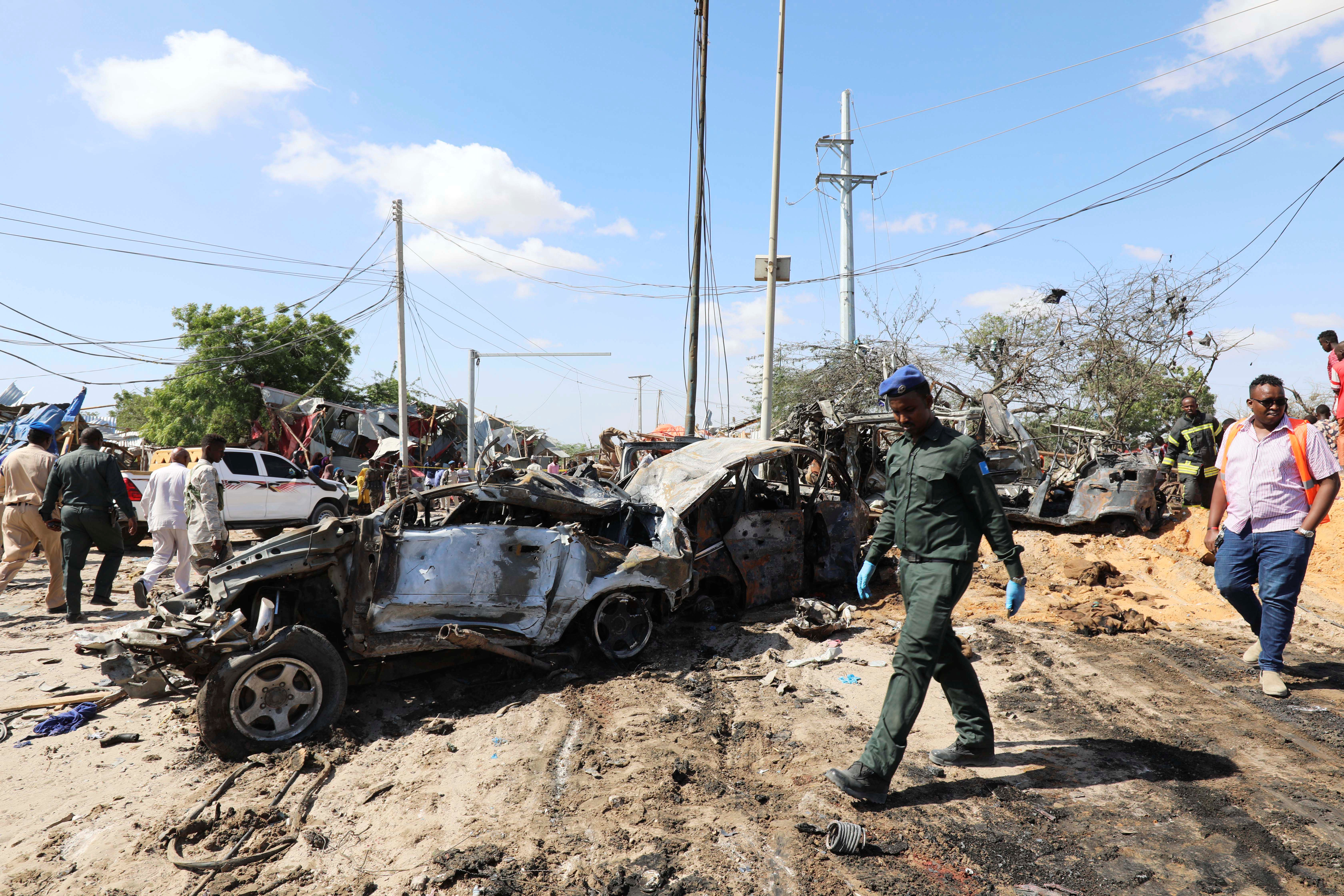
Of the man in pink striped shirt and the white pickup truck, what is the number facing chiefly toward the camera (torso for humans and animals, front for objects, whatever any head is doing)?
1

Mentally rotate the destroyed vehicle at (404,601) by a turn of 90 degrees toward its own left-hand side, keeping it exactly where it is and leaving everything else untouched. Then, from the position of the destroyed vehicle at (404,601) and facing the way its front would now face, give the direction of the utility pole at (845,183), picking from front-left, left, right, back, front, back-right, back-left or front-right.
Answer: left

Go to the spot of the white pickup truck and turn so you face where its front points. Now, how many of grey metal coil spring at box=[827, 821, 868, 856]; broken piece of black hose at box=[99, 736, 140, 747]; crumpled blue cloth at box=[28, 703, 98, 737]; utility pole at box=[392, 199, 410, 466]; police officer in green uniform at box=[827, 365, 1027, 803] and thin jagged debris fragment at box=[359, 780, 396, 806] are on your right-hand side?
5

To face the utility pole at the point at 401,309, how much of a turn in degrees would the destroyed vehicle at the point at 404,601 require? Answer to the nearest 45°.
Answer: approximately 135° to its right

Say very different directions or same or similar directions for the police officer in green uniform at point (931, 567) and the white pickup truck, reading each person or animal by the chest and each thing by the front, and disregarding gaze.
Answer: very different directions

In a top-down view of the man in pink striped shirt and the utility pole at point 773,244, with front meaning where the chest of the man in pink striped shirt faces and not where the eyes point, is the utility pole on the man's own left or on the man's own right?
on the man's own right

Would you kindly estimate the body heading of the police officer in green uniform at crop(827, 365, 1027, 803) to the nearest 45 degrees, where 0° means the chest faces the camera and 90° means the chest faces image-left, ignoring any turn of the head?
approximately 45°

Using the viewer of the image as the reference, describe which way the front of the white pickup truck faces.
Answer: facing to the right of the viewer

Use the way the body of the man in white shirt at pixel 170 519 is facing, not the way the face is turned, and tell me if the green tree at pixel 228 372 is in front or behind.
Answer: in front

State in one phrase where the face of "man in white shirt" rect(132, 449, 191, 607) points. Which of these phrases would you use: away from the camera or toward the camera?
away from the camera

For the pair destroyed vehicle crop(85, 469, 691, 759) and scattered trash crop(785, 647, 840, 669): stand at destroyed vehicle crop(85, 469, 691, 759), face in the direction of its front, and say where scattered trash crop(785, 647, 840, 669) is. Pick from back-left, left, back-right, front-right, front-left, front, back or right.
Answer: back-left

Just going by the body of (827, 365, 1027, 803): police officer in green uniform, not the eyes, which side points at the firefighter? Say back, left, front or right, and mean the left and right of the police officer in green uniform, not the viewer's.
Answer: back
